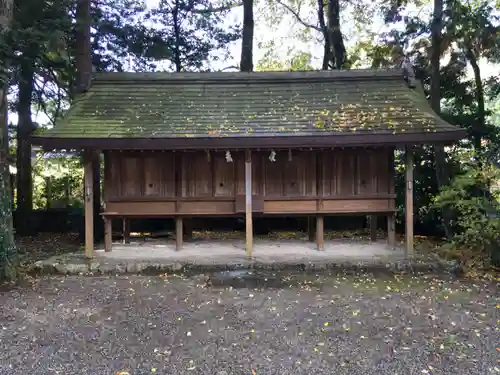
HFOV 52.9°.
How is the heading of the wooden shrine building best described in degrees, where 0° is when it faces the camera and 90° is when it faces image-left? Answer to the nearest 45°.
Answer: approximately 0°

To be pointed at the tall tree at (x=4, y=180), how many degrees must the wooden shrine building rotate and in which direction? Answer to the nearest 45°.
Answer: approximately 45° to its right
